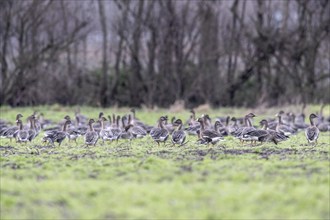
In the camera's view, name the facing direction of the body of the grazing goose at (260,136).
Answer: to the viewer's right

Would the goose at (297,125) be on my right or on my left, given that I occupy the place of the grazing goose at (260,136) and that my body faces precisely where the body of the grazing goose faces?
on my left
